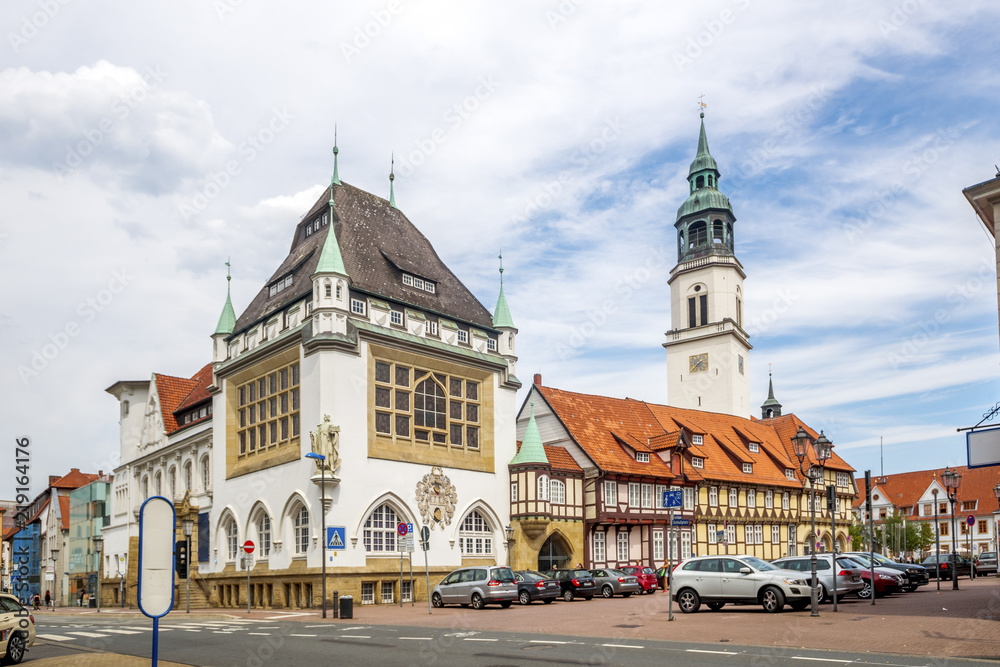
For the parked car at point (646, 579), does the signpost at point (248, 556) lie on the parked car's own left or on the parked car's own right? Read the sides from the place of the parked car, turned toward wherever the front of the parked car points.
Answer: on the parked car's own left

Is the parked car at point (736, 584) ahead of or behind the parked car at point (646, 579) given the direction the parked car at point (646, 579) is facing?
behind

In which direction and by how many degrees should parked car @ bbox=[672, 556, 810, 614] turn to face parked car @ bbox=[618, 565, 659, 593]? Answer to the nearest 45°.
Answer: approximately 135° to its left

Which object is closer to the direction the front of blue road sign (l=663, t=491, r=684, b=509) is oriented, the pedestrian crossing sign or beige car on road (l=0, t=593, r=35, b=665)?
the beige car on road

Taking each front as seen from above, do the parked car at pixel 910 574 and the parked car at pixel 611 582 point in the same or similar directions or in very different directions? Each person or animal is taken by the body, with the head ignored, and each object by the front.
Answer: very different directions
